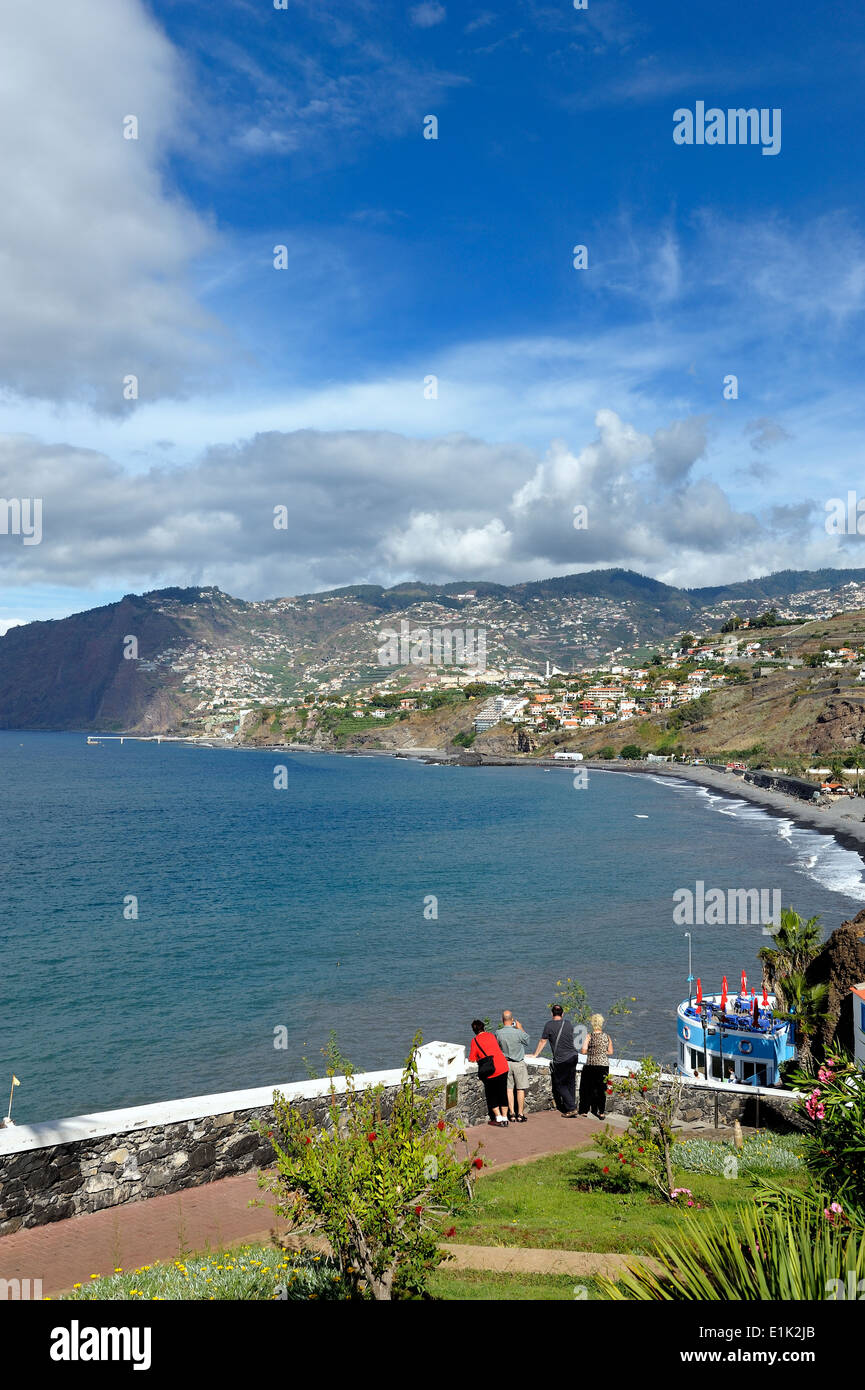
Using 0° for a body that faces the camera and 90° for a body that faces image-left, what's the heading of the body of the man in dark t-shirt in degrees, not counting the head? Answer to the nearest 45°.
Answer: approximately 180°

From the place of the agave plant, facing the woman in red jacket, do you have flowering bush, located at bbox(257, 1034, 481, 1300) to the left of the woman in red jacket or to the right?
left

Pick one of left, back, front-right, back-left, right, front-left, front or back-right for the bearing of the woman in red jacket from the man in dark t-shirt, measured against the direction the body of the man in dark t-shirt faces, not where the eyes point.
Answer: back-left

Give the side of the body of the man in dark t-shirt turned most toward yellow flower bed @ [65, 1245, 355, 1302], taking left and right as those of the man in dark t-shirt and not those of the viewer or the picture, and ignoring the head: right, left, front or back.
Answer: back

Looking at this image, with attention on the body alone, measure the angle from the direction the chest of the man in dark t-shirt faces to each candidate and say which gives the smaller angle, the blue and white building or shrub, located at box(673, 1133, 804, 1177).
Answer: the blue and white building
